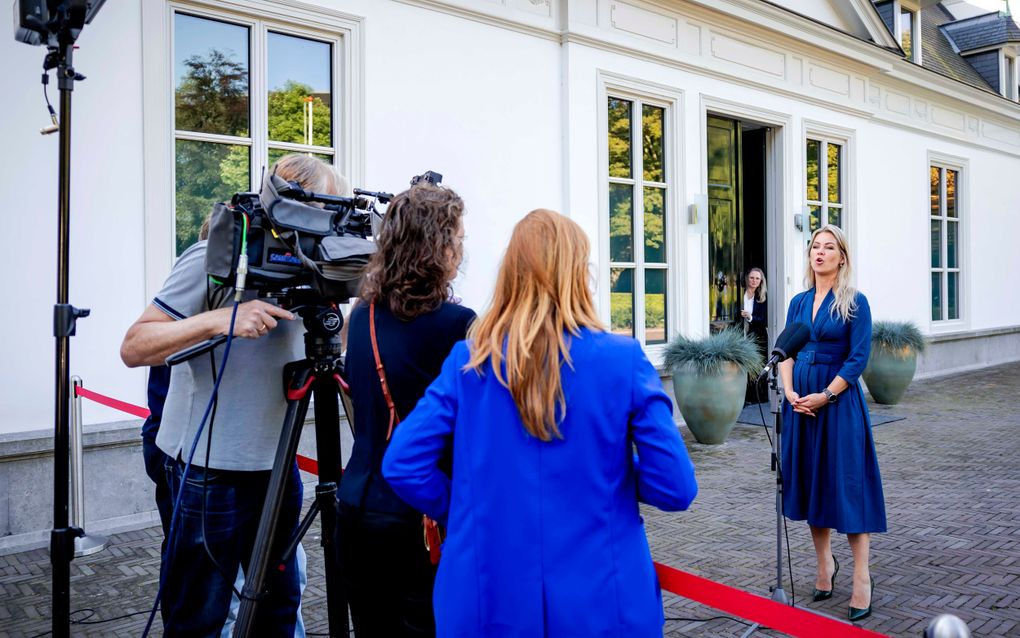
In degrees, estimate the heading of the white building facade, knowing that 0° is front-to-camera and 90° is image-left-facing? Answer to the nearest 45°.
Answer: approximately 315°

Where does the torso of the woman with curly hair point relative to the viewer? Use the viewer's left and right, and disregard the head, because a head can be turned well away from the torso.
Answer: facing away from the viewer and to the right of the viewer

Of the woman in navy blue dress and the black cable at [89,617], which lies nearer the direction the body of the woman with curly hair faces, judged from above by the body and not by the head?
the woman in navy blue dress

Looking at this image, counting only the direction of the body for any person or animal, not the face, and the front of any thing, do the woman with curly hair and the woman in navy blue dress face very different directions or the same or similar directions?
very different directions

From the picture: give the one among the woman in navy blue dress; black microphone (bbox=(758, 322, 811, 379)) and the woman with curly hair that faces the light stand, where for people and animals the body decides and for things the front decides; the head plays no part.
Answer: the woman in navy blue dress

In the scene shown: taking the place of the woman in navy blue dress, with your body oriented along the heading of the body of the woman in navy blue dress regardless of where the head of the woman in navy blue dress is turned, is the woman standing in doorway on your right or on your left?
on your right

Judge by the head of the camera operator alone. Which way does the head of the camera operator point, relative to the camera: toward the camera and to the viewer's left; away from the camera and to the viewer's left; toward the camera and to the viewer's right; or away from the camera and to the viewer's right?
away from the camera and to the viewer's right

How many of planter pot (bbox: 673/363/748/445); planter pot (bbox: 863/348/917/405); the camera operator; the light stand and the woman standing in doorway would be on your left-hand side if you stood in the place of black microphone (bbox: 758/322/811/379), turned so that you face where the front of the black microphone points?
3

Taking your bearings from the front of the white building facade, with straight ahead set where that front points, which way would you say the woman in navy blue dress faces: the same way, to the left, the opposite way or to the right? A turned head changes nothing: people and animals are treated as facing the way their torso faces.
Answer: to the right

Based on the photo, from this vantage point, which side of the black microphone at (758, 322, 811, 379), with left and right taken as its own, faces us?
right

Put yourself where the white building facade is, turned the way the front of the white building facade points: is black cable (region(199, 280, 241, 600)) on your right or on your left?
on your right

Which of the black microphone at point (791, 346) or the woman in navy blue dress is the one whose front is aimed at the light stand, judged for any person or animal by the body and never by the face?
the woman in navy blue dress
